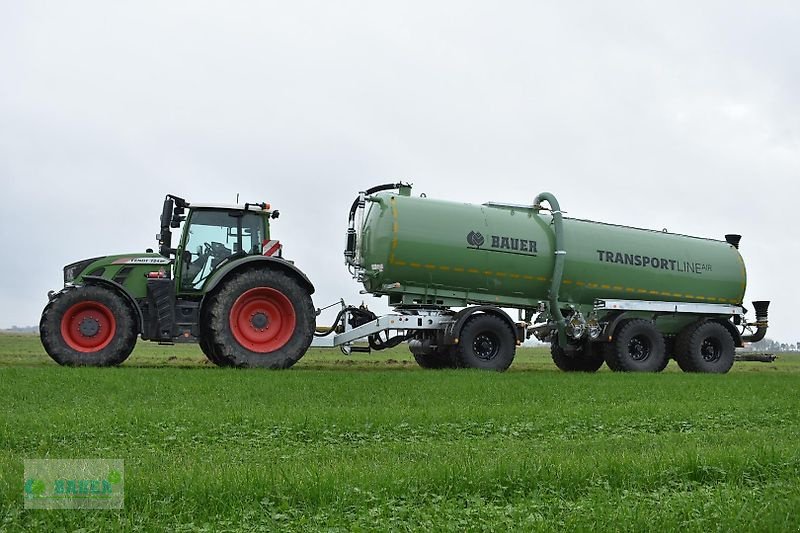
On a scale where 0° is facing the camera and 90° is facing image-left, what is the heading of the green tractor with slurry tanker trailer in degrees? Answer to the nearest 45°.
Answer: approximately 90°
